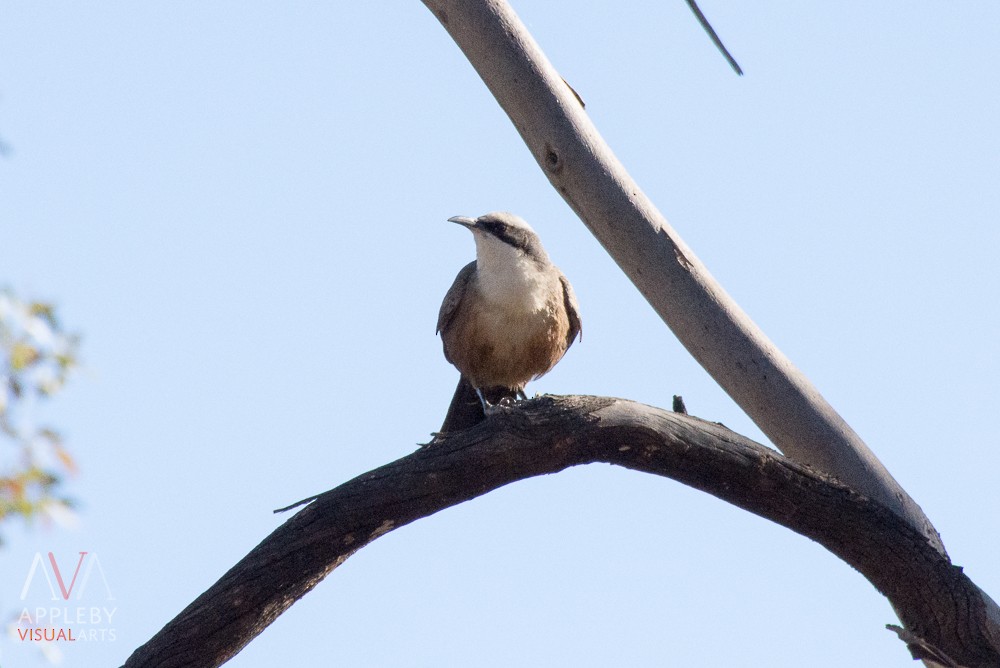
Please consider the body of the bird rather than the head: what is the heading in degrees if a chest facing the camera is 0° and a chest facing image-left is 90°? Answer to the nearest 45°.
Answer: approximately 0°
